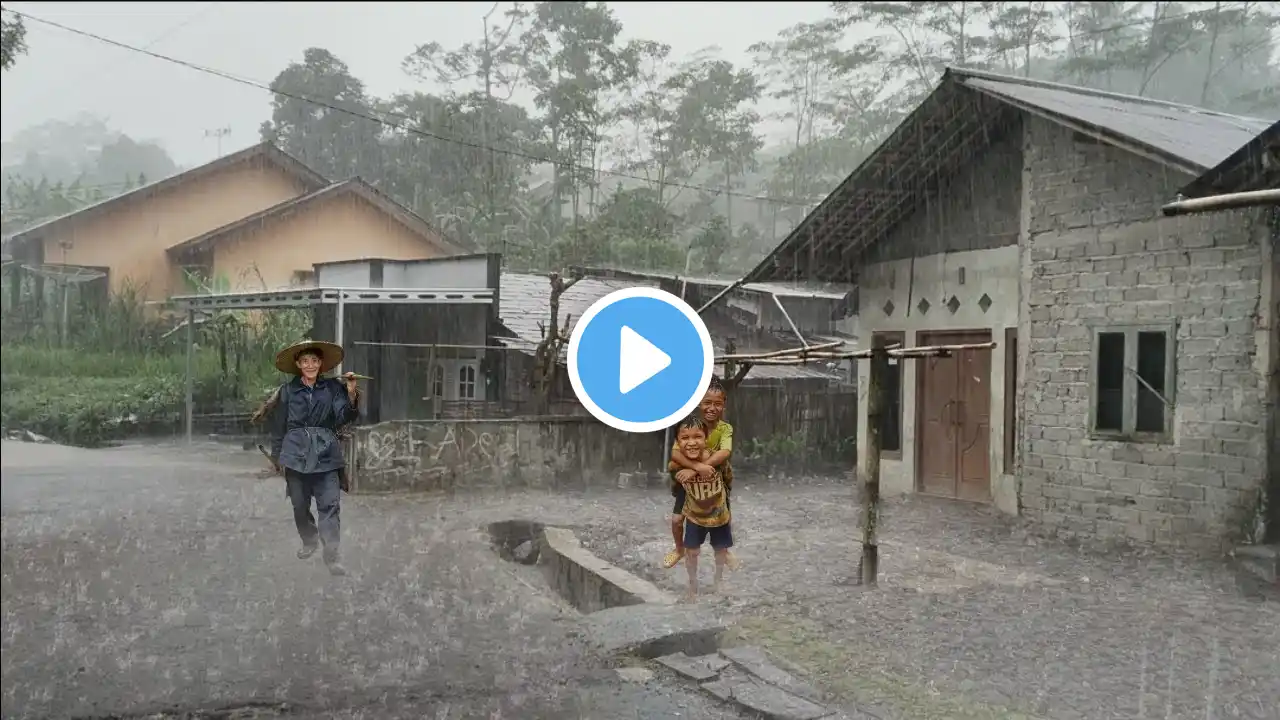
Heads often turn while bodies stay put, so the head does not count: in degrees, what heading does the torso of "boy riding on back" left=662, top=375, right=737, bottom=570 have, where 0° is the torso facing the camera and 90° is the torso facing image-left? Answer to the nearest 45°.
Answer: approximately 0°

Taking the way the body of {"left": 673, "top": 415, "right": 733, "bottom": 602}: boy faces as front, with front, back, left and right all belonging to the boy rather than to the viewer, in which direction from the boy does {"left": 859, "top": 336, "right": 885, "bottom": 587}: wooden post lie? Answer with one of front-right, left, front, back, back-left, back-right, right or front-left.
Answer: back-left

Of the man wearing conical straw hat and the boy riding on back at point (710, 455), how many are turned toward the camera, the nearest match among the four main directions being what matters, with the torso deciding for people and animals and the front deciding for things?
2

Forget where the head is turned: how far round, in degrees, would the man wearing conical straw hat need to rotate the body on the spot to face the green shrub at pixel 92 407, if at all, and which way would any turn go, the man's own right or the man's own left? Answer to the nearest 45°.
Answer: approximately 135° to the man's own right

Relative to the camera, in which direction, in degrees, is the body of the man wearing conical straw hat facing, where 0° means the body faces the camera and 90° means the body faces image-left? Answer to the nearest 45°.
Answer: approximately 0°

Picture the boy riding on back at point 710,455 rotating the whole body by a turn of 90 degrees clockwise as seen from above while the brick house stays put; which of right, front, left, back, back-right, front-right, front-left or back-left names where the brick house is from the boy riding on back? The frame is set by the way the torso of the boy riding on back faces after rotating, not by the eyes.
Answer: back-right
